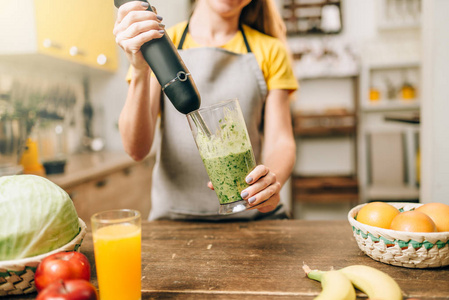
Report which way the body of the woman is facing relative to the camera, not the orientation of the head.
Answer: toward the camera

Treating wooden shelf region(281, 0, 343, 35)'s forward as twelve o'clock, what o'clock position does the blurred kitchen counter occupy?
The blurred kitchen counter is roughly at 1 o'clock from the wooden shelf.

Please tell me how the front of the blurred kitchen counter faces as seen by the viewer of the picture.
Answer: facing the viewer and to the right of the viewer

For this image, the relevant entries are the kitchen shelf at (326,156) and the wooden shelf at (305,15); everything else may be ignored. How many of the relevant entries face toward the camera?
2

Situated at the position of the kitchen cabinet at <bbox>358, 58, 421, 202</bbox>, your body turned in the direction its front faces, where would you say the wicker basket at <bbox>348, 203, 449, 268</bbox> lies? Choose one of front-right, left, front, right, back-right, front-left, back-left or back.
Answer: front

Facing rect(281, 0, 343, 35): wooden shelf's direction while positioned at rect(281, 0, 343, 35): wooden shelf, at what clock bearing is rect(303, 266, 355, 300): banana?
The banana is roughly at 12 o'clock from the wooden shelf.

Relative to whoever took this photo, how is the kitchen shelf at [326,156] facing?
facing the viewer

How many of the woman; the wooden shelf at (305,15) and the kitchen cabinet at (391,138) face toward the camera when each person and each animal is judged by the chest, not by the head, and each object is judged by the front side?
3

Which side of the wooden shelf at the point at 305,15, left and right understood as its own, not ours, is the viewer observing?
front

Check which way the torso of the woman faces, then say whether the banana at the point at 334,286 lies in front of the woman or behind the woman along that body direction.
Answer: in front

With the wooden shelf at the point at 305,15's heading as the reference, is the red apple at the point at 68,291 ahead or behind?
ahead

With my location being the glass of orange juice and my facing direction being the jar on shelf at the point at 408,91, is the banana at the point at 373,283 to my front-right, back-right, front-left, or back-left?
front-right

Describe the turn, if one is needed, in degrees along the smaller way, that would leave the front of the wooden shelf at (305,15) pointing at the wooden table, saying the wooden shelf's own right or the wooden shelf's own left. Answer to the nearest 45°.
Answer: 0° — it already faces it
